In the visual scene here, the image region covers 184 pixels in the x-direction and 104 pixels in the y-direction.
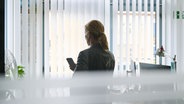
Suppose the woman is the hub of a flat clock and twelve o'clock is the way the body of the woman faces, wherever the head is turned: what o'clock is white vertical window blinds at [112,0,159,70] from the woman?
The white vertical window blinds is roughly at 2 o'clock from the woman.

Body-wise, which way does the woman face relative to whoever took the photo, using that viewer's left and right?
facing away from the viewer and to the left of the viewer

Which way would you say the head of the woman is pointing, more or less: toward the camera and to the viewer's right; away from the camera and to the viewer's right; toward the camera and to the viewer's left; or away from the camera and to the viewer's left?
away from the camera and to the viewer's left
